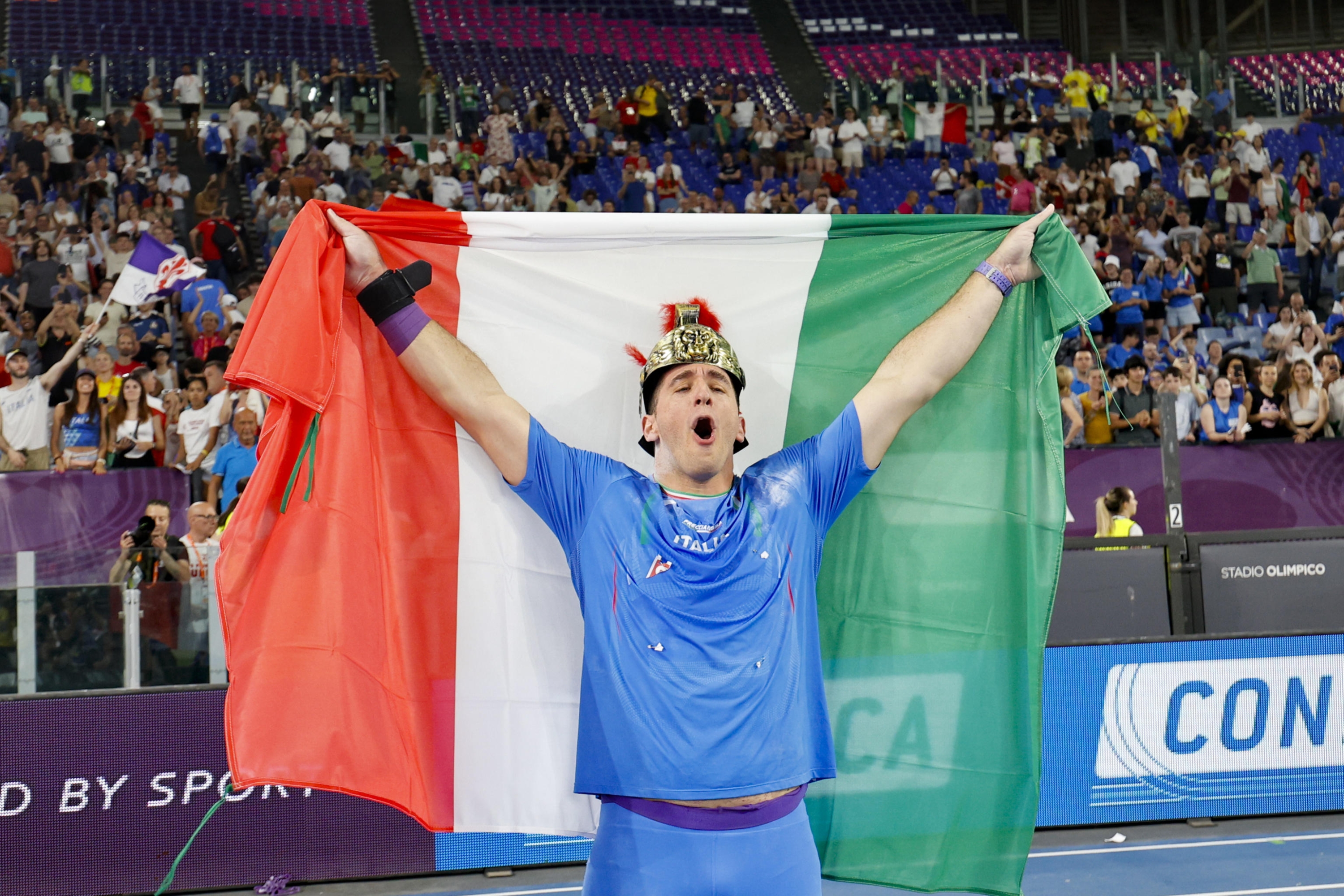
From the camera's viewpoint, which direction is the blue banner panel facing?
toward the camera

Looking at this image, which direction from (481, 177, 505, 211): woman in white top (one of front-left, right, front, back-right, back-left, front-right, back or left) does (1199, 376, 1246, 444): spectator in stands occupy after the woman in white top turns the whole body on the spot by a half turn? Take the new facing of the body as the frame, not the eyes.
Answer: back-right

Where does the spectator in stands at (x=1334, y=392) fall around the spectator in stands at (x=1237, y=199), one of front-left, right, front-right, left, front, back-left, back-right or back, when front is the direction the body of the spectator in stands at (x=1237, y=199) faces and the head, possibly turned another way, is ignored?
front-left

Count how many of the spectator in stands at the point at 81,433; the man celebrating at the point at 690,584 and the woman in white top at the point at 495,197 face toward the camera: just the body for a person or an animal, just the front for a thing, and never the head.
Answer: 3

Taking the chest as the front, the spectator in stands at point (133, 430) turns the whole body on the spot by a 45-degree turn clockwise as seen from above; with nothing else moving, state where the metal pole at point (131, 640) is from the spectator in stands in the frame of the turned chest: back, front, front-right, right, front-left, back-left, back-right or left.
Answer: front-left

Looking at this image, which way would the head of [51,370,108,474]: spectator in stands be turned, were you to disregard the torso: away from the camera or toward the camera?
toward the camera

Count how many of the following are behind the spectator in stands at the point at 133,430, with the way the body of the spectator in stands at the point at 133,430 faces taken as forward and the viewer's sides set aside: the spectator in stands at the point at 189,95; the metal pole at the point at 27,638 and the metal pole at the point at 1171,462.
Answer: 1

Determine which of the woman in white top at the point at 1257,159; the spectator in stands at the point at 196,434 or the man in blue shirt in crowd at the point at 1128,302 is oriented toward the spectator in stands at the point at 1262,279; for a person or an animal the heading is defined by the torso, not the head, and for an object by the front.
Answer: the woman in white top

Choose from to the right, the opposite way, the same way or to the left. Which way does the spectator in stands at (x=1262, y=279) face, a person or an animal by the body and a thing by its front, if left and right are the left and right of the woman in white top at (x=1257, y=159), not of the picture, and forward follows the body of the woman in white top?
the same way

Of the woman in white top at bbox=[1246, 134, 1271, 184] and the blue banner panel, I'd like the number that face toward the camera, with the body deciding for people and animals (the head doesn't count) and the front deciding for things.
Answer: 2

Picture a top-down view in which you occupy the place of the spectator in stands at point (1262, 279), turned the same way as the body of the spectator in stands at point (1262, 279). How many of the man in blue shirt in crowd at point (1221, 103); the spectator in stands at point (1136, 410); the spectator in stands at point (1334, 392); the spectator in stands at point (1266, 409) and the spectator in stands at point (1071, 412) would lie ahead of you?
4

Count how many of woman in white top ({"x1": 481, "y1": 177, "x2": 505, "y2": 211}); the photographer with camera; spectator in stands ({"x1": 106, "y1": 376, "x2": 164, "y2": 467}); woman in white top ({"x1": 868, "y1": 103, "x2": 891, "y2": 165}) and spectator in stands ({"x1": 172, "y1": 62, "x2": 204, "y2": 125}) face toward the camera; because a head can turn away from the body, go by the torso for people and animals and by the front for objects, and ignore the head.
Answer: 5

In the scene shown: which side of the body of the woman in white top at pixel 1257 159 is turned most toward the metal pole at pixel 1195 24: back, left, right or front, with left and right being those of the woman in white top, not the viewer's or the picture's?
back

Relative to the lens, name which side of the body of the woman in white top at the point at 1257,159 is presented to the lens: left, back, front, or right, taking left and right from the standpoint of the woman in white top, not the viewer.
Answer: front

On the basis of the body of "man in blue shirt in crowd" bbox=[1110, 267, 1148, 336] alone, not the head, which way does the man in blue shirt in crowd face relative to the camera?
toward the camera

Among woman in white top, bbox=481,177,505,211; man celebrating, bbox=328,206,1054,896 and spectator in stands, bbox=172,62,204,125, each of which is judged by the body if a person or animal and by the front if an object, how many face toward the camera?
3

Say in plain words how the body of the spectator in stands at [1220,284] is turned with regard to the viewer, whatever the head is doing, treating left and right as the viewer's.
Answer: facing the viewer
